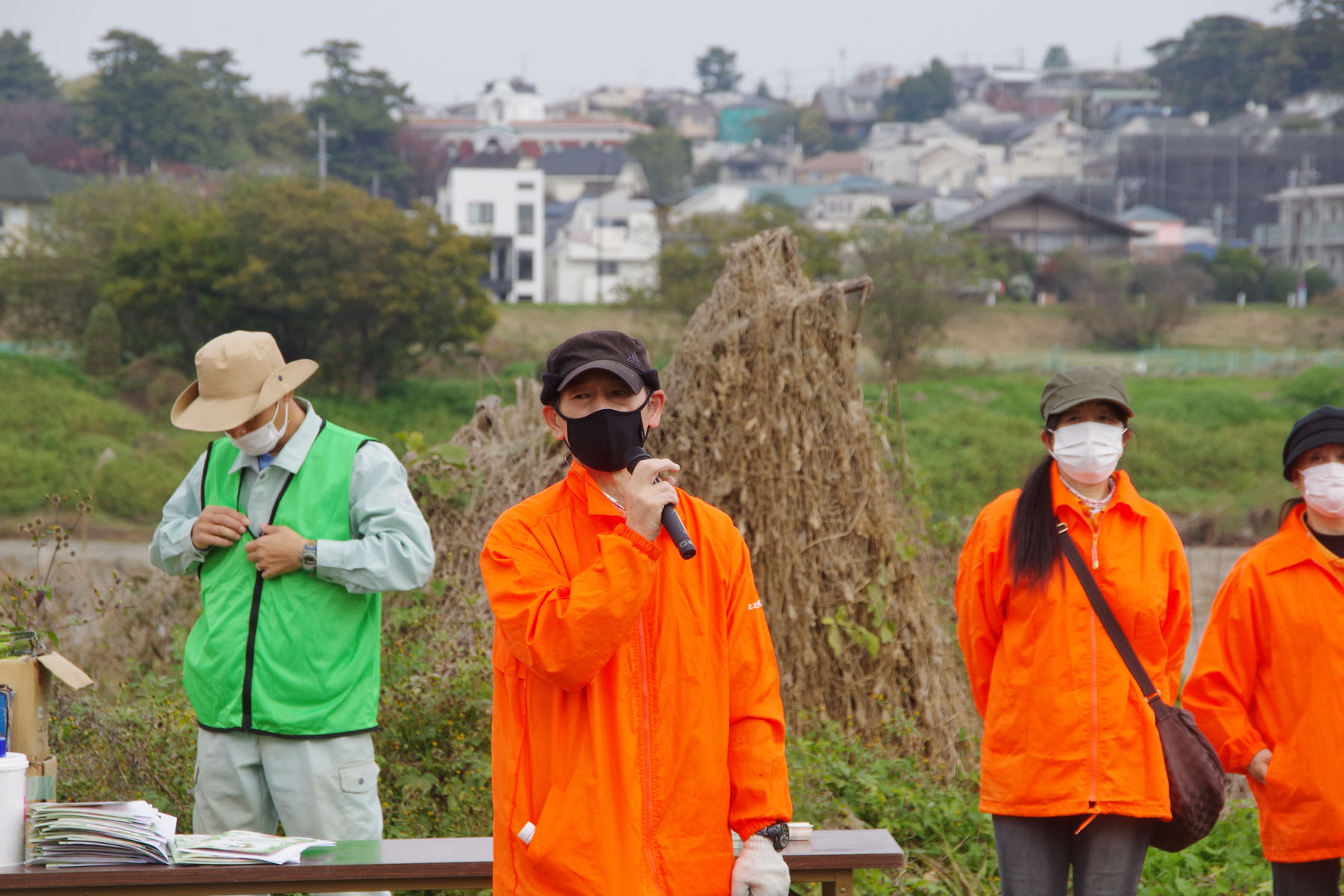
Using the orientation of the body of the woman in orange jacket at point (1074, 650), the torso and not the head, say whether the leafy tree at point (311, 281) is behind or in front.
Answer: behind

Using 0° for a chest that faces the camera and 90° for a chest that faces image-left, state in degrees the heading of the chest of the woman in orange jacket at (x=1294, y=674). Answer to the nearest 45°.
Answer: approximately 0°

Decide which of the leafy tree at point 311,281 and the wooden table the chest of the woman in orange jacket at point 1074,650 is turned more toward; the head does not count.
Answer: the wooden table

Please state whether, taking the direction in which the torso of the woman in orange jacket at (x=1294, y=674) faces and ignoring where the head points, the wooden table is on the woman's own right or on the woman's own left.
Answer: on the woman's own right

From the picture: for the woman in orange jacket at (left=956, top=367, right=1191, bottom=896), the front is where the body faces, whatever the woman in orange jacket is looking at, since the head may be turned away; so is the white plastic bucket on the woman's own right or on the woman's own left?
on the woman's own right

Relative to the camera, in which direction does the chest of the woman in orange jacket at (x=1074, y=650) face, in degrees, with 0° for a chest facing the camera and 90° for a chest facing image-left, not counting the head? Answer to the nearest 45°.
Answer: approximately 0°

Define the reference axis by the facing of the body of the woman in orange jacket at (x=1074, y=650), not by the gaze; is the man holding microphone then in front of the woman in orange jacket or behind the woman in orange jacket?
in front

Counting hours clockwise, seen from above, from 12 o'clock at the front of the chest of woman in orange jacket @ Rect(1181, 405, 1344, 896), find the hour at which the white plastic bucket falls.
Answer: The white plastic bucket is roughly at 2 o'clock from the woman in orange jacket.
